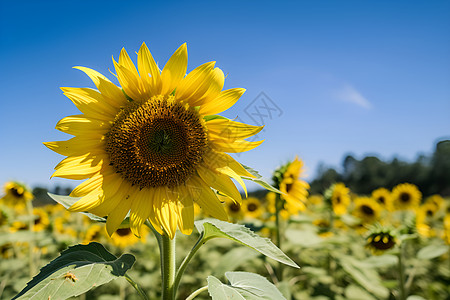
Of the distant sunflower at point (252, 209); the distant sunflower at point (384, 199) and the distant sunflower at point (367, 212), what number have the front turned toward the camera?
3

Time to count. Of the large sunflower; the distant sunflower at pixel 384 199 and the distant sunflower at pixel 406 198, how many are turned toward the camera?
3

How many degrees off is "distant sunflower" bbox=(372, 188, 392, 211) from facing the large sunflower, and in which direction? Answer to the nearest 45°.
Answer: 0° — it already faces it

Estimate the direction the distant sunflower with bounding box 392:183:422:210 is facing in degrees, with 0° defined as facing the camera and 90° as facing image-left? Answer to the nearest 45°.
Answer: approximately 0°

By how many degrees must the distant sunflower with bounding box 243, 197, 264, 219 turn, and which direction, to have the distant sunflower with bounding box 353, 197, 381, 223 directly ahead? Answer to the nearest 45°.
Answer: approximately 90° to its left

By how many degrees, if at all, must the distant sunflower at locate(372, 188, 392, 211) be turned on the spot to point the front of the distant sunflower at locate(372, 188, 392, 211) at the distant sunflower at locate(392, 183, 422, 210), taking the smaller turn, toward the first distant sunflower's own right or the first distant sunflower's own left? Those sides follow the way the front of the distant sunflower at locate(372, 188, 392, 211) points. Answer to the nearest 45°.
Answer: approximately 135° to the first distant sunflower's own left

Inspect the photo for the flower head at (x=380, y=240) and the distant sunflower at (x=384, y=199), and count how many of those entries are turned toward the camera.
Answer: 2

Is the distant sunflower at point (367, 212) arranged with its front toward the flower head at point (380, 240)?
yes

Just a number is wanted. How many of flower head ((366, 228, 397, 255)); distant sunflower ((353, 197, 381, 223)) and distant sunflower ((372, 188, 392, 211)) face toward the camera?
3

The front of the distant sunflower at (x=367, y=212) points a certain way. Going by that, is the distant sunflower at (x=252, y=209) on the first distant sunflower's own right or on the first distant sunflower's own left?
on the first distant sunflower's own right

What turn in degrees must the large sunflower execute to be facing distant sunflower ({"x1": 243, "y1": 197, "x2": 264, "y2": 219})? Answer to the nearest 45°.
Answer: approximately 135° to its left
